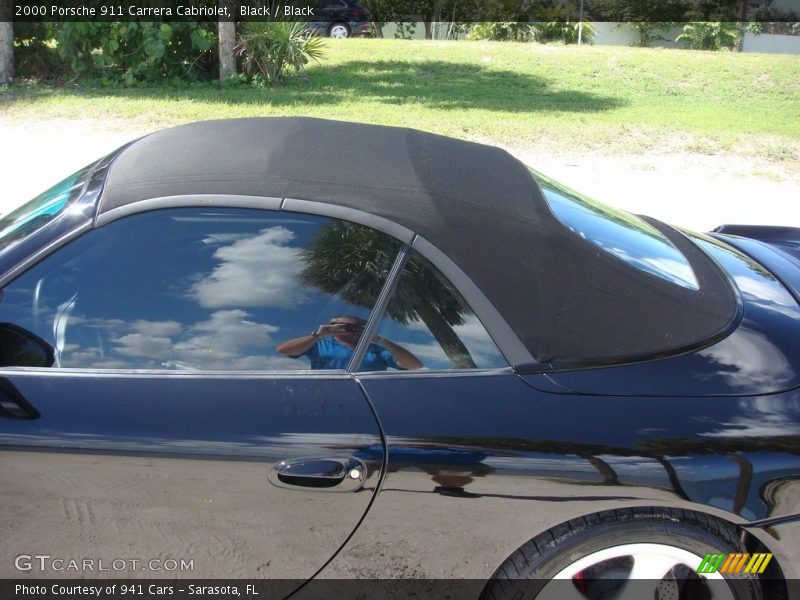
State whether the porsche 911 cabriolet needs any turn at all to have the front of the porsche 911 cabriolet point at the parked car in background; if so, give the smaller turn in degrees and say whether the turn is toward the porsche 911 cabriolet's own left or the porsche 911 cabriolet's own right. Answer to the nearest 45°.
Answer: approximately 90° to the porsche 911 cabriolet's own right

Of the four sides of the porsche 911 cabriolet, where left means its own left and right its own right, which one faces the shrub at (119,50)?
right

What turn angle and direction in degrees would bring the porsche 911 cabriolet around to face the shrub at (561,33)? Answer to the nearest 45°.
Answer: approximately 90° to its right

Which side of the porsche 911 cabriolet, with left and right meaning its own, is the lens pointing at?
left

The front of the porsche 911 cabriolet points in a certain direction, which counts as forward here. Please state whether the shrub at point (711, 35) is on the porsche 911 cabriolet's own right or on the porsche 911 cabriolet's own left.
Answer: on the porsche 911 cabriolet's own right

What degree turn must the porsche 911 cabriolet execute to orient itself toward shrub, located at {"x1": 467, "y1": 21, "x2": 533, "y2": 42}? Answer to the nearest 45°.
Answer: approximately 90° to its right

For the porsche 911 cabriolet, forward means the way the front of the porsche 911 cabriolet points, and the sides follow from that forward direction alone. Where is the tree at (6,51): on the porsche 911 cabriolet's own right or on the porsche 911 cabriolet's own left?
on the porsche 911 cabriolet's own right

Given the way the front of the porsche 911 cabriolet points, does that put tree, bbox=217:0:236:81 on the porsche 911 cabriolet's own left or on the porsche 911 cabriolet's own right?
on the porsche 911 cabriolet's own right
